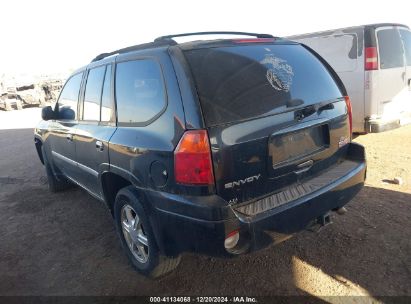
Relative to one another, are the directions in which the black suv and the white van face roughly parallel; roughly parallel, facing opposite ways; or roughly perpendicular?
roughly parallel

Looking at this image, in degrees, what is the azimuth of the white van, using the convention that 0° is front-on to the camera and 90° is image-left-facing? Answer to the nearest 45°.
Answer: approximately 135°

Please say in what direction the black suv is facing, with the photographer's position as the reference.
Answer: facing away from the viewer and to the left of the viewer

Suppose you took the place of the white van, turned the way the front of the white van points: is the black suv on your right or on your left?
on your left

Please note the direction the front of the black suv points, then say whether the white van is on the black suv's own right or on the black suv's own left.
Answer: on the black suv's own right

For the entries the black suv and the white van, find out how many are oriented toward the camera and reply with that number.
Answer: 0
